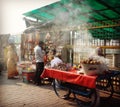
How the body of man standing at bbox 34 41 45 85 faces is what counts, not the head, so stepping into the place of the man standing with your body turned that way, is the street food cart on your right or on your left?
on your right

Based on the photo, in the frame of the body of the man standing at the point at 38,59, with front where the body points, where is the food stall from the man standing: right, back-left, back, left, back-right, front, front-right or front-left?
front

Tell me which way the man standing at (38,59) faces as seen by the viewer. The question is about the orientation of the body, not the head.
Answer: to the viewer's right
